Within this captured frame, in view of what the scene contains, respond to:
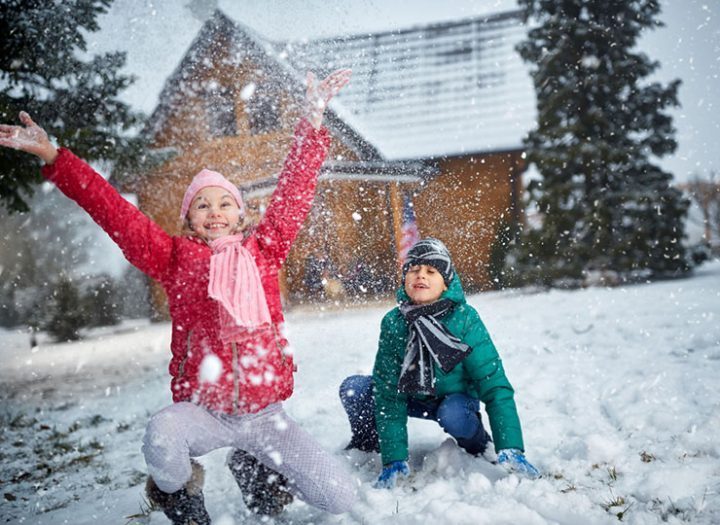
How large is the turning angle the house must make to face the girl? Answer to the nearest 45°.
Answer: approximately 45° to its left

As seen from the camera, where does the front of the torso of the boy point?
toward the camera

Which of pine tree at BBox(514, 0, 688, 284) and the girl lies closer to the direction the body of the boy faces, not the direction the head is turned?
the girl

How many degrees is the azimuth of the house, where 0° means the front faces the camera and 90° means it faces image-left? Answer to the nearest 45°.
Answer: approximately 45°

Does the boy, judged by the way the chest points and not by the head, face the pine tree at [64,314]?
no

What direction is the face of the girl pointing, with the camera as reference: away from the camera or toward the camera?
toward the camera

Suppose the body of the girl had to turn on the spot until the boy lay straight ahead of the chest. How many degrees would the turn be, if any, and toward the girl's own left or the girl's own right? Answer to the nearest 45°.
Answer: approximately 90° to the girl's own left

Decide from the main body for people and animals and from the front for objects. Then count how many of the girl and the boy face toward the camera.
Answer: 2

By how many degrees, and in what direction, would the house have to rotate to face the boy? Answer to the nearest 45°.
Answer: approximately 45° to its left

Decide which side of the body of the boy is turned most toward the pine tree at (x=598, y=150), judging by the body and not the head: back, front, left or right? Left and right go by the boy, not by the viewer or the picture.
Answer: back

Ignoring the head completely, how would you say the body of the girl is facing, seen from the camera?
toward the camera

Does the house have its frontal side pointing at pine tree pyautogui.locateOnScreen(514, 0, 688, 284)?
no

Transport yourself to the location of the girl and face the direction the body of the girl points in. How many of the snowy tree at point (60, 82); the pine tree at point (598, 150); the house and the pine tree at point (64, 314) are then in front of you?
0

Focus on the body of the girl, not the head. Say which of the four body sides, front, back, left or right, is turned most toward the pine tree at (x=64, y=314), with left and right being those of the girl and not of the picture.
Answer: back
